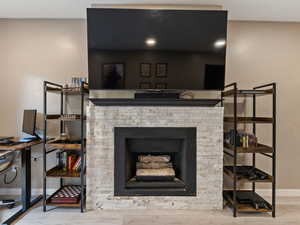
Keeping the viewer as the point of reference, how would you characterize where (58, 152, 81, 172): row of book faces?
facing the viewer

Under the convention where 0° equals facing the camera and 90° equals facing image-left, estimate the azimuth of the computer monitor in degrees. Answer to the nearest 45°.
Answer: approximately 45°

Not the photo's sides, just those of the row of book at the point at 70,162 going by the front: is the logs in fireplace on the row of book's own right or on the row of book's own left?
on the row of book's own left

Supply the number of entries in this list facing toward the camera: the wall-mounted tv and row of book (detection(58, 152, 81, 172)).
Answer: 2

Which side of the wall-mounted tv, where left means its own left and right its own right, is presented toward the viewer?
front

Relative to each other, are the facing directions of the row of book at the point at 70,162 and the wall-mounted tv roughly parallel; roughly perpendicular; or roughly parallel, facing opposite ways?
roughly parallel

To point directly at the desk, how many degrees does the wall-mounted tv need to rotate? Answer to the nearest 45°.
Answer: approximately 90° to its right

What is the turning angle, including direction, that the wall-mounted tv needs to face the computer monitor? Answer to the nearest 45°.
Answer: approximately 90° to its right

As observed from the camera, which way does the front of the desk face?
facing the viewer and to the left of the viewer
